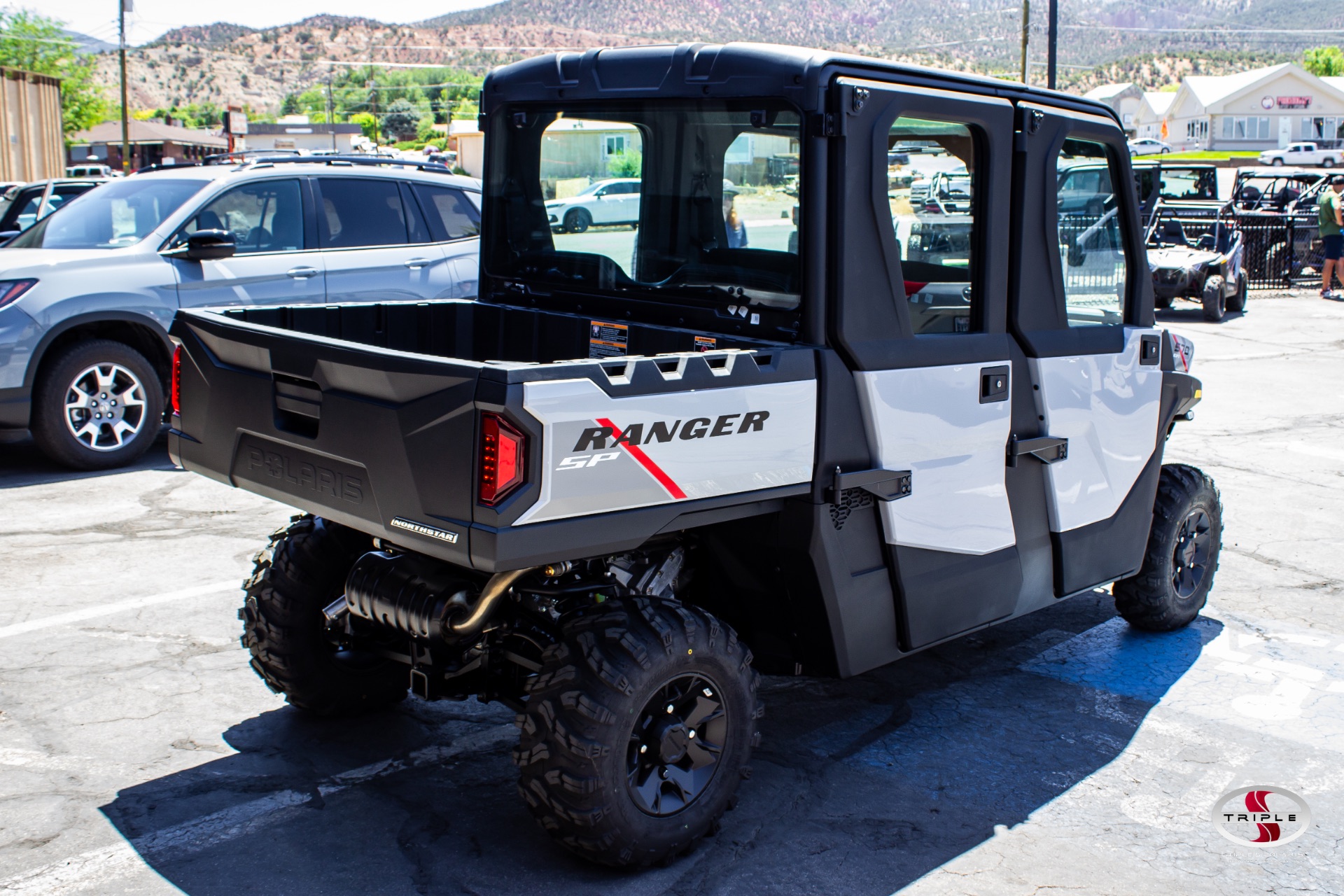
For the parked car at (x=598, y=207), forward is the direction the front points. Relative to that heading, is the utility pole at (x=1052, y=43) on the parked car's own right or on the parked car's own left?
on the parked car's own right

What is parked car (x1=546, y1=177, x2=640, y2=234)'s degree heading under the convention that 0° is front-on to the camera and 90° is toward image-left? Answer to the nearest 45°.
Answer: approximately 90°
